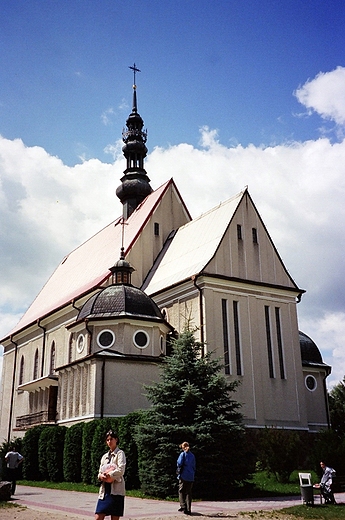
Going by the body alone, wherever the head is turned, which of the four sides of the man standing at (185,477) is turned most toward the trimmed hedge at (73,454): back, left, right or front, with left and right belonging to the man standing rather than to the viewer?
right

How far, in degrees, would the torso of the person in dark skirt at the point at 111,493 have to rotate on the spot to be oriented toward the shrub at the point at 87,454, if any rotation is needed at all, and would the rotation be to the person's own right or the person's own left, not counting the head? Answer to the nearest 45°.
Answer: approximately 135° to the person's own right

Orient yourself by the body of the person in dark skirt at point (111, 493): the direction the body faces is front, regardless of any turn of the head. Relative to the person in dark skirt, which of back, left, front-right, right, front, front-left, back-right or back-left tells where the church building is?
back-right
